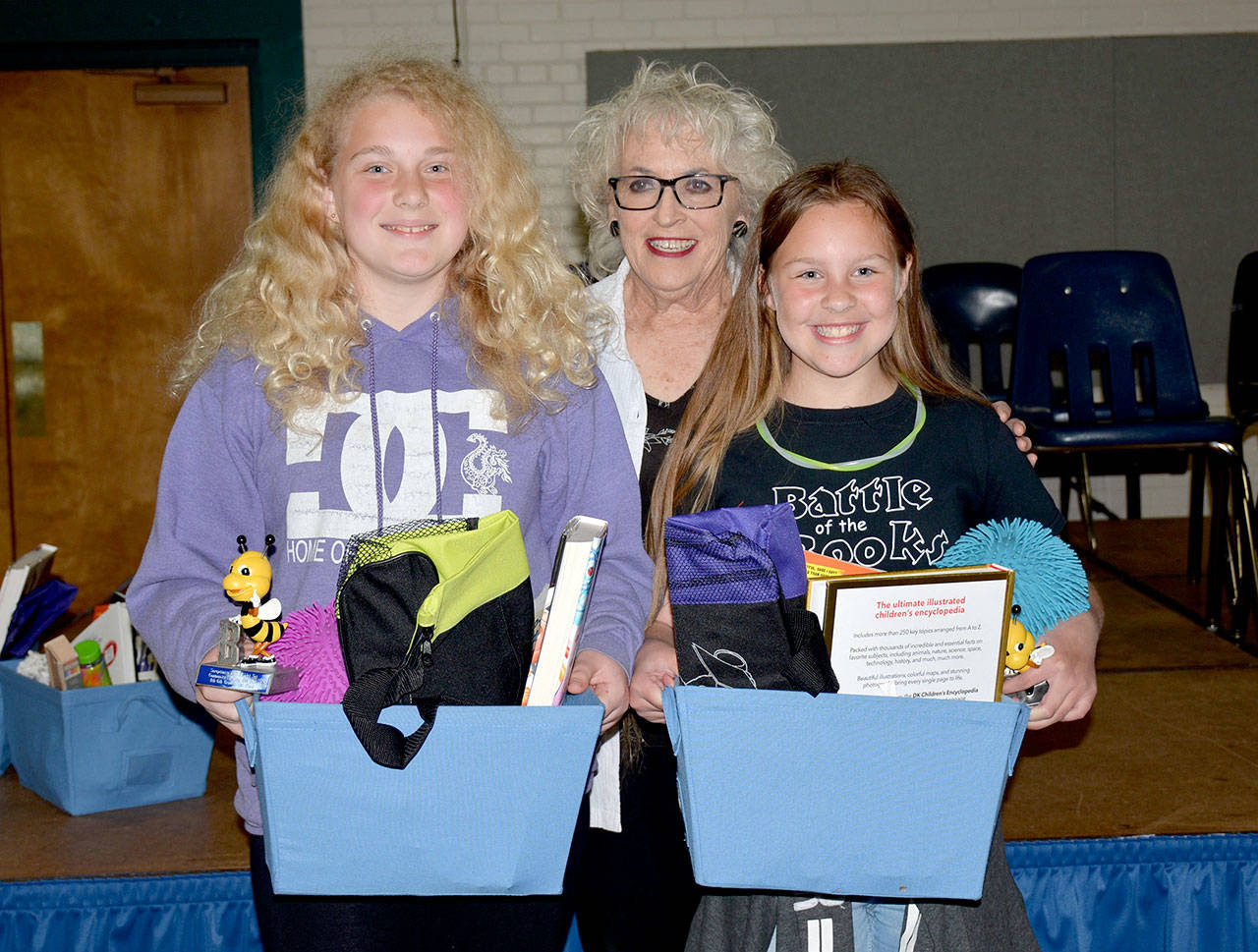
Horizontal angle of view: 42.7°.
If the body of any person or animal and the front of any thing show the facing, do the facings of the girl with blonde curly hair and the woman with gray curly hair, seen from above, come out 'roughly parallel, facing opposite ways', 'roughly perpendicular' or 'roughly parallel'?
roughly parallel

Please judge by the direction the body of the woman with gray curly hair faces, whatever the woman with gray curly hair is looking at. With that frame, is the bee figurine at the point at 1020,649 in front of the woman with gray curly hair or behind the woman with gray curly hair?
in front

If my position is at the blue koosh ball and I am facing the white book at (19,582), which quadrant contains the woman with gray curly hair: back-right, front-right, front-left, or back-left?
front-right

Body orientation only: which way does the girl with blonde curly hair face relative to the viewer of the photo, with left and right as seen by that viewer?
facing the viewer

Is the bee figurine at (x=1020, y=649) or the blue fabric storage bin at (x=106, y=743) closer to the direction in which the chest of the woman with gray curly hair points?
the bee figurine

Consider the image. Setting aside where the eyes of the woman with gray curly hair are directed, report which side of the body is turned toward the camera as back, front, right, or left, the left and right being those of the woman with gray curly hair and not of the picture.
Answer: front

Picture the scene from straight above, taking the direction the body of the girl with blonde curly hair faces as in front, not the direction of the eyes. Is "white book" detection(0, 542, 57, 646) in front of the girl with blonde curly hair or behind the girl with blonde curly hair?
behind

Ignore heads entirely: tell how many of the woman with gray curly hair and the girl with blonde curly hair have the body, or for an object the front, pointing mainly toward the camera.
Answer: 2

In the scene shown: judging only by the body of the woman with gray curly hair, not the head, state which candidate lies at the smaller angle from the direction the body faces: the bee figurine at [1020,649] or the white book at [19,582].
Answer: the bee figurine

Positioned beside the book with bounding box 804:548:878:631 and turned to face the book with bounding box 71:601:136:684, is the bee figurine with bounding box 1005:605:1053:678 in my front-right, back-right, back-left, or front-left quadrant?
back-right

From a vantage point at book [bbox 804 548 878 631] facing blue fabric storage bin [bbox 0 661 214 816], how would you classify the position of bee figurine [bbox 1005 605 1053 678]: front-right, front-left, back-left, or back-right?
back-right
